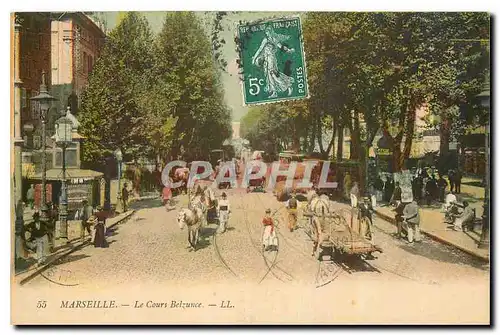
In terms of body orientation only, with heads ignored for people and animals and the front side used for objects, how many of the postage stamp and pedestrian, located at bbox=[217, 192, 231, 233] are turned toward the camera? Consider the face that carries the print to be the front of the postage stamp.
2

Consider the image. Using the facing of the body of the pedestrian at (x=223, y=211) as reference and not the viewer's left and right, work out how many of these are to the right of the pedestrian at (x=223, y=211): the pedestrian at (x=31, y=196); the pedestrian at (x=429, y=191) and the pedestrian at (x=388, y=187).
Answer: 1

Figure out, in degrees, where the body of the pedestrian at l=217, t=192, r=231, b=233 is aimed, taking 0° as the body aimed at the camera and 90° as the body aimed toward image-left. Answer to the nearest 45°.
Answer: approximately 0°

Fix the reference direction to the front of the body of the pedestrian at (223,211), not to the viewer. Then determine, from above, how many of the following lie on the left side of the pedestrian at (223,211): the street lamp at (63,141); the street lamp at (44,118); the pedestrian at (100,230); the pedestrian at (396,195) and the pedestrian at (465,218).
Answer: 2

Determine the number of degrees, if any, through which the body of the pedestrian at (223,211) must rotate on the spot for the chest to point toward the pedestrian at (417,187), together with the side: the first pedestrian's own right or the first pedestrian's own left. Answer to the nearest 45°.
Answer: approximately 90° to the first pedestrian's own left

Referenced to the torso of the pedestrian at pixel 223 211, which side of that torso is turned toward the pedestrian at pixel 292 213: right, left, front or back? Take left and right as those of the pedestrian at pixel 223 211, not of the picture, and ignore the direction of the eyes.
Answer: left

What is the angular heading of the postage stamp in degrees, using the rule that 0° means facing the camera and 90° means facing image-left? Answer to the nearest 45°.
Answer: approximately 0°
